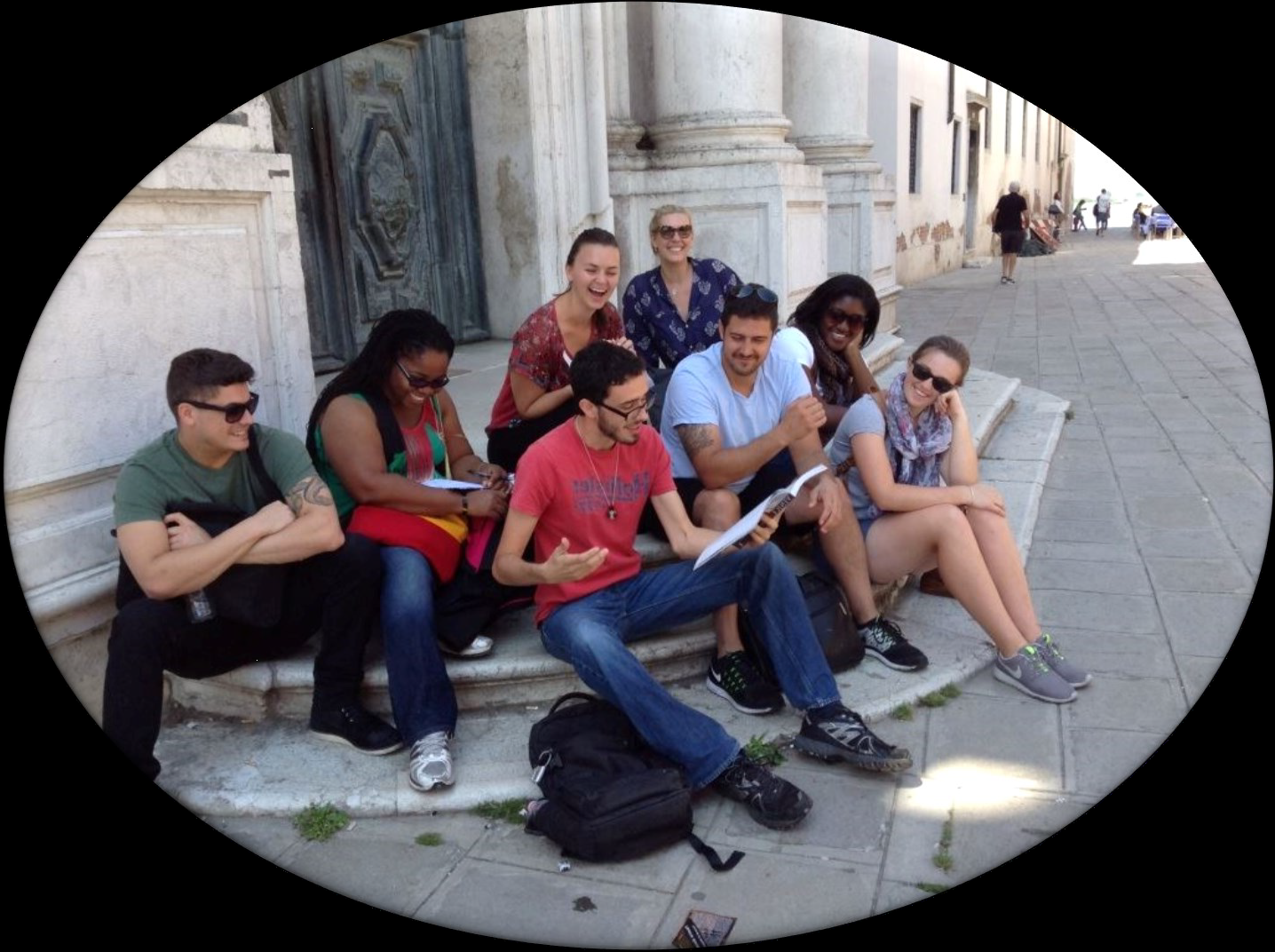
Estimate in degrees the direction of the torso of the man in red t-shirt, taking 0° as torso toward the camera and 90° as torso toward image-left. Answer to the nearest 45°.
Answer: approximately 315°

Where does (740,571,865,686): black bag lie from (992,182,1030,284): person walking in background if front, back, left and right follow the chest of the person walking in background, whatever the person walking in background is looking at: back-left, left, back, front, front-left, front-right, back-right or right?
back

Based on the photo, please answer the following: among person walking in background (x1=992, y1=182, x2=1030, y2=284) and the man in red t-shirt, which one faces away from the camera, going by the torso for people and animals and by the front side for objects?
the person walking in background

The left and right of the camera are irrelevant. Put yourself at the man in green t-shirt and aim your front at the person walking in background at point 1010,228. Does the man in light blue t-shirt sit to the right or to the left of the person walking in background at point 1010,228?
right

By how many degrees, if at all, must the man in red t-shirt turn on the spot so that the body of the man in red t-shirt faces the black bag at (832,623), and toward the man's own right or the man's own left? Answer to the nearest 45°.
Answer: approximately 90° to the man's own left

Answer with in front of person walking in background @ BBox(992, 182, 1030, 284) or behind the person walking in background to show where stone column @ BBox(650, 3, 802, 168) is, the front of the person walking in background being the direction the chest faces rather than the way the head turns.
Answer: behind

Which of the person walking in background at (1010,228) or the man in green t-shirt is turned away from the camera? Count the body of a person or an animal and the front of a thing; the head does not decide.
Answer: the person walking in background

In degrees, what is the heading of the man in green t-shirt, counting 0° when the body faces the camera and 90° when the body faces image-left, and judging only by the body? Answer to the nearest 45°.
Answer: approximately 315°

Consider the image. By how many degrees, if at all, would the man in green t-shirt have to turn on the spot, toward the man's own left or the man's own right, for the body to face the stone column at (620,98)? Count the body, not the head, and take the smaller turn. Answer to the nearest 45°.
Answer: approximately 90° to the man's own left
